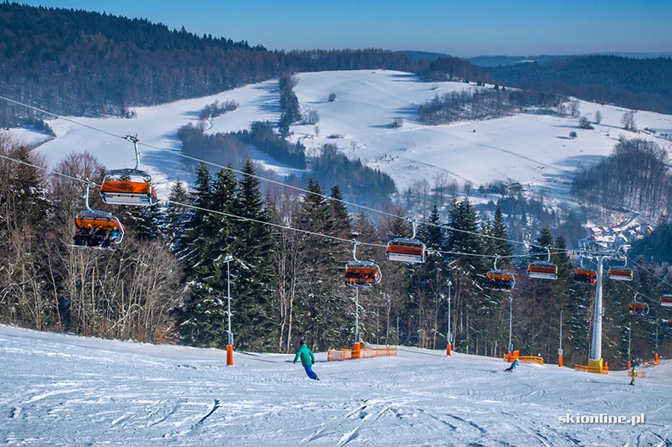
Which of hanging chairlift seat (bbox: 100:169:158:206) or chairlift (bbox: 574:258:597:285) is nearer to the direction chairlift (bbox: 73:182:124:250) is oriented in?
the hanging chairlift seat

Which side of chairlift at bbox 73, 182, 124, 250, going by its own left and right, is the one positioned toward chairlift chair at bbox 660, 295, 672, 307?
back

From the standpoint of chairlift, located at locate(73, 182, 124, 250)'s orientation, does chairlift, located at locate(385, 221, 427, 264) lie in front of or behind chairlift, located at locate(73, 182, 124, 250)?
behind

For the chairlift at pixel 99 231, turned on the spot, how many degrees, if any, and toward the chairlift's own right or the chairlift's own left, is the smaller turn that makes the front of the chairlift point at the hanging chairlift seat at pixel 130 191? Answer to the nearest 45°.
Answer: approximately 45° to the chairlift's own left

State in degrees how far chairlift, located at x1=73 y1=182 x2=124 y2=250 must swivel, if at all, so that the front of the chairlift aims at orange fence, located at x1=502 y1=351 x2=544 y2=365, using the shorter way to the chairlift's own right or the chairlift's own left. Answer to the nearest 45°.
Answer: approximately 180°

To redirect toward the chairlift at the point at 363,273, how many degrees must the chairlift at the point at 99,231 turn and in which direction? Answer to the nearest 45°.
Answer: approximately 180°

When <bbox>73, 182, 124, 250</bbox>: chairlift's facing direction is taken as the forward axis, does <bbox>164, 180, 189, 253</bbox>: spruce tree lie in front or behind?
behind

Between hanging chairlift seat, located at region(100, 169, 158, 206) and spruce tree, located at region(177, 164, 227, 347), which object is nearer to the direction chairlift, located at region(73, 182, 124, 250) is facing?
the hanging chairlift seat

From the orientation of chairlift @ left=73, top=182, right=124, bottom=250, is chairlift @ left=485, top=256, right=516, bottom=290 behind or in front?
behind
